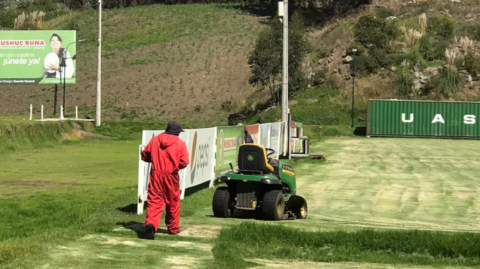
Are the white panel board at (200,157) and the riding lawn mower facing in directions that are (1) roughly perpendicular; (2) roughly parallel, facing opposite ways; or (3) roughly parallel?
roughly perpendicular

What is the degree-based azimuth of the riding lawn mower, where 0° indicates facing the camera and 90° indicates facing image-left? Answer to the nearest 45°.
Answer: approximately 225°

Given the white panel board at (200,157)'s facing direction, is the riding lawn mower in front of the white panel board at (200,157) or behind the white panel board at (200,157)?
in front

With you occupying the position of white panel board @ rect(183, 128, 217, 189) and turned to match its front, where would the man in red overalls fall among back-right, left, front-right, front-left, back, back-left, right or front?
front-right

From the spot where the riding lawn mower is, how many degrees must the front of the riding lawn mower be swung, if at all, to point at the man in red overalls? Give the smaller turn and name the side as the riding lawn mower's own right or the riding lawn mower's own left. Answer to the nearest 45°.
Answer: approximately 180°

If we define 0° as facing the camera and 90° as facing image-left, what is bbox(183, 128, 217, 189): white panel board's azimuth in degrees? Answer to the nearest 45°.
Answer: approximately 315°
